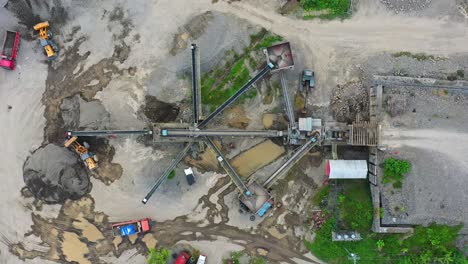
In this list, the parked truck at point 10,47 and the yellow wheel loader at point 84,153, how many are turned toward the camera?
1

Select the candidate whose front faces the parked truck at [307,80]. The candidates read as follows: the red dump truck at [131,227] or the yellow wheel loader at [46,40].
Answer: the red dump truck

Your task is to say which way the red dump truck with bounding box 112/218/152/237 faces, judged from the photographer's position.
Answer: facing to the right of the viewer

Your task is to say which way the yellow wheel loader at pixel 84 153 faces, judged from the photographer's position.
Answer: facing away from the viewer and to the left of the viewer

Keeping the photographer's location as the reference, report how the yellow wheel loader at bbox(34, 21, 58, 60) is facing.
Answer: facing away from the viewer

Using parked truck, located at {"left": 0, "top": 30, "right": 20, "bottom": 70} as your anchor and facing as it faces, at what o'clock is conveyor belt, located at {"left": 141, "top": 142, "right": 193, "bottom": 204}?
The conveyor belt is roughly at 10 o'clock from the parked truck.

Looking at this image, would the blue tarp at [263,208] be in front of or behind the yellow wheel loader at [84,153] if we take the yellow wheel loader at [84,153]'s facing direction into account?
behind

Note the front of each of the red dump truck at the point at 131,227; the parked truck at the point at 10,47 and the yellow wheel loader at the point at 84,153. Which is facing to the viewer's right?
the red dump truck
